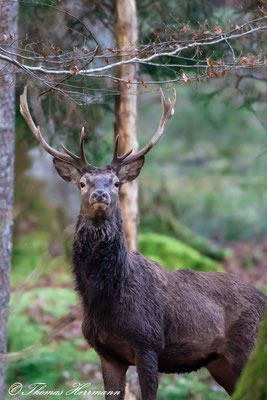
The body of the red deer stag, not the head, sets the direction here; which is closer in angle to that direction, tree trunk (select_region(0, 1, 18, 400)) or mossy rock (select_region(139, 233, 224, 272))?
the tree trunk

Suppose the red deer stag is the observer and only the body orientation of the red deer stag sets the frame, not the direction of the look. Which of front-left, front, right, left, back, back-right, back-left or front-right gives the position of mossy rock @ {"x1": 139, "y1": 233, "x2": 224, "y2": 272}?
back-right

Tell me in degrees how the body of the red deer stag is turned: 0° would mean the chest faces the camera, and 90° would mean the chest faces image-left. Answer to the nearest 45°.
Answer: approximately 45°

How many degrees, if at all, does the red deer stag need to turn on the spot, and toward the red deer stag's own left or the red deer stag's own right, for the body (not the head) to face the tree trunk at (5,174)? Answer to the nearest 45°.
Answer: approximately 90° to the red deer stag's own right

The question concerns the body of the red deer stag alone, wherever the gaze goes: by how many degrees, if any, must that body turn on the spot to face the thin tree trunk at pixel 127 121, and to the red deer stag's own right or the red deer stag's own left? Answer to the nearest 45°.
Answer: approximately 135° to the red deer stag's own right
